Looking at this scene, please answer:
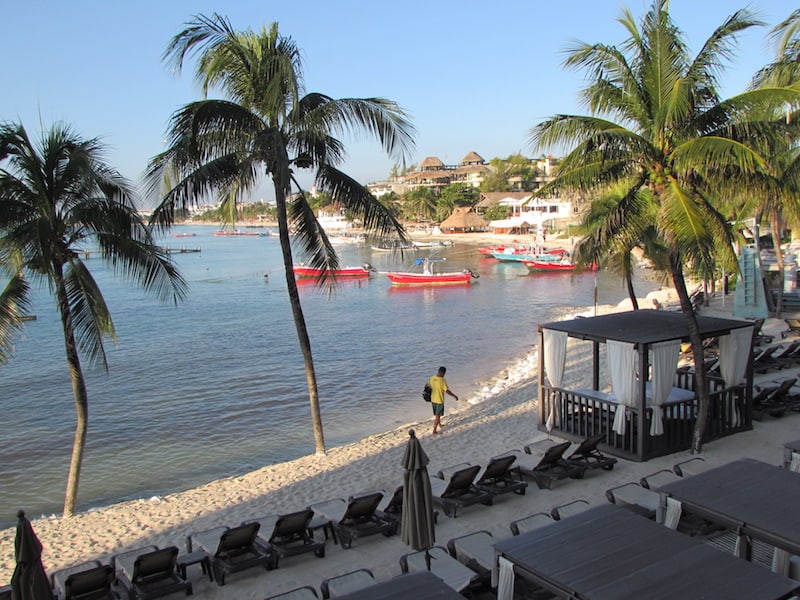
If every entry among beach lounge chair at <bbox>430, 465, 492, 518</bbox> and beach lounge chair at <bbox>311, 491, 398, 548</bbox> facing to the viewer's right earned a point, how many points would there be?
0

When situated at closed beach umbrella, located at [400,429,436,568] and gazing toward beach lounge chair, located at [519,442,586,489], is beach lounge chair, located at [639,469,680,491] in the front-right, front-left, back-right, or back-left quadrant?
front-right
